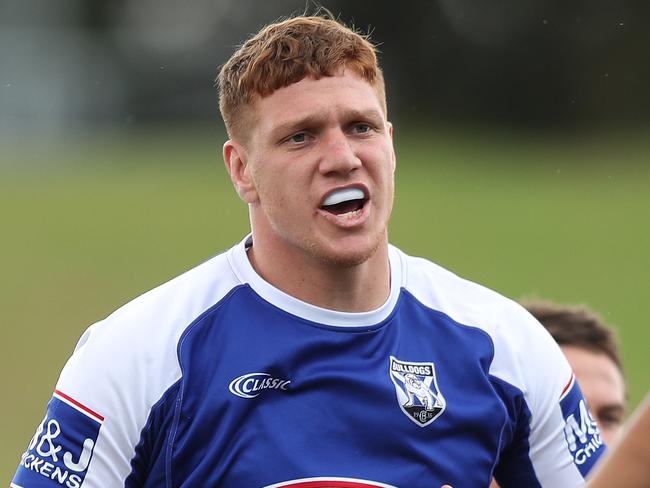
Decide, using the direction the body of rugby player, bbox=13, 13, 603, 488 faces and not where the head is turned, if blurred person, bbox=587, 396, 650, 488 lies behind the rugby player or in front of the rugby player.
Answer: in front

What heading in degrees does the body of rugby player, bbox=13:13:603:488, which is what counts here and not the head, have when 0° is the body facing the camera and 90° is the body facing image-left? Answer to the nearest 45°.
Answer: approximately 0°
